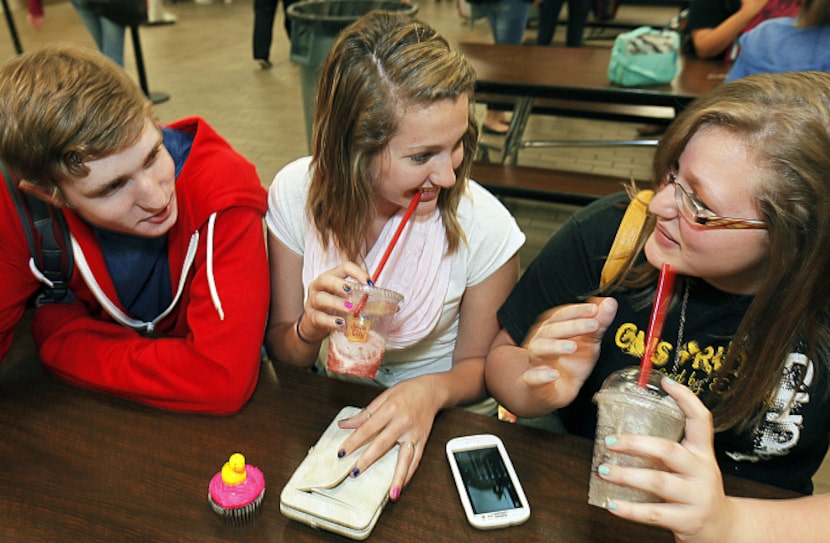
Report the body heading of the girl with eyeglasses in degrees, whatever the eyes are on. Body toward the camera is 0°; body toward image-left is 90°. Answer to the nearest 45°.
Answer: approximately 45°

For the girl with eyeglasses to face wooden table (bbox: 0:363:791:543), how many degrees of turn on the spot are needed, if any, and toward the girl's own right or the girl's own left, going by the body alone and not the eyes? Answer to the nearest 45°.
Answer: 0° — they already face it

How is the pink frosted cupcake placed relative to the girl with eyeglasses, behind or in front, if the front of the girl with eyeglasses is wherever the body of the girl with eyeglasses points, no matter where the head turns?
in front

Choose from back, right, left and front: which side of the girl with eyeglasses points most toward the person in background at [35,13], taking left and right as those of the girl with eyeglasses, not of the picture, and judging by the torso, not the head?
right

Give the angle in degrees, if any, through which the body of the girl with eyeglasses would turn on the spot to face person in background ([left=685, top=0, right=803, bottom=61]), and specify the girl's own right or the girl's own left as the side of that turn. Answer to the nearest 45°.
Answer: approximately 135° to the girl's own right

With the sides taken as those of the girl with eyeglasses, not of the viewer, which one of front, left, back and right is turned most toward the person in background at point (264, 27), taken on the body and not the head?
right

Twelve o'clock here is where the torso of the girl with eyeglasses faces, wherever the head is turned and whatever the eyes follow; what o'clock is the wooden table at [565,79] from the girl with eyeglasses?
The wooden table is roughly at 4 o'clock from the girl with eyeglasses.

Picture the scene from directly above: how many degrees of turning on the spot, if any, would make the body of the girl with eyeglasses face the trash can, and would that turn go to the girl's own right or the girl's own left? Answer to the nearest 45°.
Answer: approximately 90° to the girl's own right
